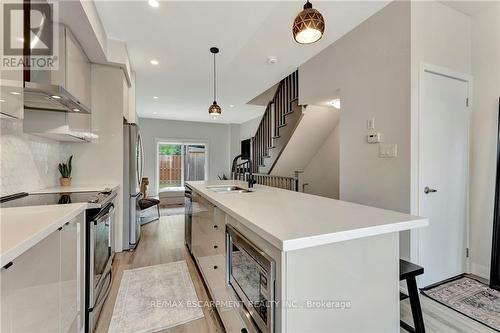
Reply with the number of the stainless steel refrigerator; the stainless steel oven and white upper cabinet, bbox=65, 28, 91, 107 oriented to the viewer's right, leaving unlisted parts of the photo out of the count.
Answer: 3

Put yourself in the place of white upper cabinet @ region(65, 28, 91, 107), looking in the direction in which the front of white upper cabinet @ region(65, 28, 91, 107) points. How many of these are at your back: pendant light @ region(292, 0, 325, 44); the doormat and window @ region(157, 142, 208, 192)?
0

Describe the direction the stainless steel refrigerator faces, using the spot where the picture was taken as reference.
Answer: facing to the right of the viewer

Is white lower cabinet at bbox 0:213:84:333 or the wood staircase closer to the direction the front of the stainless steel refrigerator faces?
the wood staircase

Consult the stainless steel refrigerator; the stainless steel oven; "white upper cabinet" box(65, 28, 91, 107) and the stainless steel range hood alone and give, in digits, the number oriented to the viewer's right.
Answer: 4

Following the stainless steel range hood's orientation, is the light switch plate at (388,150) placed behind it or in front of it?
in front

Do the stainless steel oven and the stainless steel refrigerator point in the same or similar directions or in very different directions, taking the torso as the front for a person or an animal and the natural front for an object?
same or similar directions

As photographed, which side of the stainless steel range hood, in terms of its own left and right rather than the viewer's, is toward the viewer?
right

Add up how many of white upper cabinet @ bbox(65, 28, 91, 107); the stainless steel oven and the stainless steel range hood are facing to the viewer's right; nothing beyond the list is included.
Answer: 3

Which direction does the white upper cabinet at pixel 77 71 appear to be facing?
to the viewer's right

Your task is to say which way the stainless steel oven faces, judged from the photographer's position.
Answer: facing to the right of the viewer

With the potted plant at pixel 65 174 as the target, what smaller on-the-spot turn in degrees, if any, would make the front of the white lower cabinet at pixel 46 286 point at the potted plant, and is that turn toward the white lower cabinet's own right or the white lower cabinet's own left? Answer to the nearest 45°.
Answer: approximately 135° to the white lower cabinet's own left
